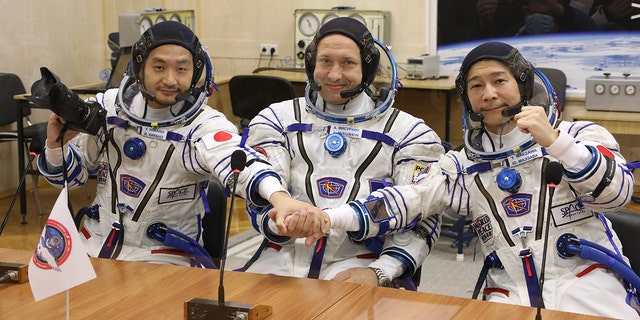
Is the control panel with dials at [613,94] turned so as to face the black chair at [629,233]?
yes

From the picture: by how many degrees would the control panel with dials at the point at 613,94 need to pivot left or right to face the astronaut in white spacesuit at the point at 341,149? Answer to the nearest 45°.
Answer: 0° — it already faces them

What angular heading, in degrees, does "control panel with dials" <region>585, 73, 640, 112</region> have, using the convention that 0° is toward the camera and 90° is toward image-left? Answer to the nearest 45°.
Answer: approximately 0°

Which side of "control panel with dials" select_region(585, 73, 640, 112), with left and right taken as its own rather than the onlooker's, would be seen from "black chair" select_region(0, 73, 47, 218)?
right

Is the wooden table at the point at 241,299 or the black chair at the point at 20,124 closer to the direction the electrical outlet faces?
the wooden table

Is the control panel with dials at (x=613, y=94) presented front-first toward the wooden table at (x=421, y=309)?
yes

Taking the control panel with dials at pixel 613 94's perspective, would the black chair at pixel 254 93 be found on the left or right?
on its right

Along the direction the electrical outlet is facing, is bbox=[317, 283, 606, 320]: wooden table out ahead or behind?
ahead

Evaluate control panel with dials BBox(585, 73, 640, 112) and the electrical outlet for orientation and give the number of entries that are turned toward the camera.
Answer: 2

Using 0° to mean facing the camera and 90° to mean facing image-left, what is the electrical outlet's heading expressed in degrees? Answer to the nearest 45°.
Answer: approximately 0°
